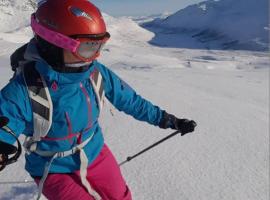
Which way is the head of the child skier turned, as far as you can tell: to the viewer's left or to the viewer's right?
to the viewer's right

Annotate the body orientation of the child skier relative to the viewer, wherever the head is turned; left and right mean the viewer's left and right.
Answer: facing the viewer and to the right of the viewer
